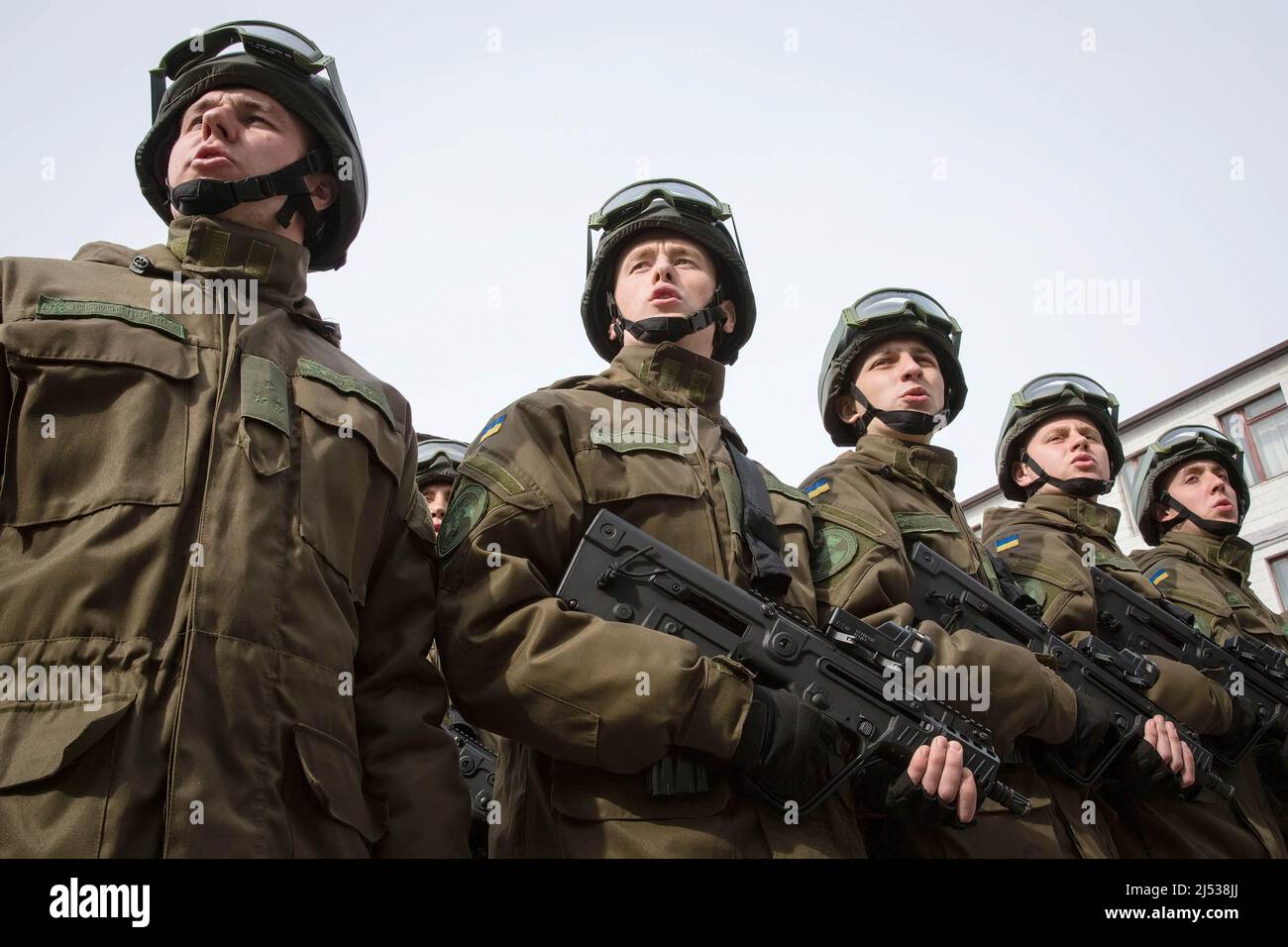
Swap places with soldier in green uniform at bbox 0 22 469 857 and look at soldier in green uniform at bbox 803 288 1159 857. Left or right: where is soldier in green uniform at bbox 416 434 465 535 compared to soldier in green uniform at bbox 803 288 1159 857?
left

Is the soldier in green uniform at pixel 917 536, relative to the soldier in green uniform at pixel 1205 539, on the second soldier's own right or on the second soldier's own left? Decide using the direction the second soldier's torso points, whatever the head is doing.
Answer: on the second soldier's own right

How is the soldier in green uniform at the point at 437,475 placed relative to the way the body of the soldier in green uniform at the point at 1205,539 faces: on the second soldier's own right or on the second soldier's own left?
on the second soldier's own right

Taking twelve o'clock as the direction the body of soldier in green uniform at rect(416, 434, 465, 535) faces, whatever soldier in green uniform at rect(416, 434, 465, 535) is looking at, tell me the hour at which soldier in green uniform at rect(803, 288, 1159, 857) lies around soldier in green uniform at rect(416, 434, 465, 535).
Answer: soldier in green uniform at rect(803, 288, 1159, 857) is roughly at 11 o'clock from soldier in green uniform at rect(416, 434, 465, 535).

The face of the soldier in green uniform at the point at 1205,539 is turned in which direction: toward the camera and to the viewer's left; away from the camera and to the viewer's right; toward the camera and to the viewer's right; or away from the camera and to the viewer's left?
toward the camera and to the viewer's right

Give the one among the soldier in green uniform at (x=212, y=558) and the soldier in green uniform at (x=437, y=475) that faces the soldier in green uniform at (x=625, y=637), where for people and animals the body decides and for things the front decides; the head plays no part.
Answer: the soldier in green uniform at (x=437, y=475)

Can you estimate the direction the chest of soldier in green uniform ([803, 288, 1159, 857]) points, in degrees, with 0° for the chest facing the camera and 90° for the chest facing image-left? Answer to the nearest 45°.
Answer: approximately 315°

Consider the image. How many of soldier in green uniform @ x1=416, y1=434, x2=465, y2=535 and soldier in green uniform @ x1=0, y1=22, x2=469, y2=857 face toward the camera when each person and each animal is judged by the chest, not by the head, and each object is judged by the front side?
2

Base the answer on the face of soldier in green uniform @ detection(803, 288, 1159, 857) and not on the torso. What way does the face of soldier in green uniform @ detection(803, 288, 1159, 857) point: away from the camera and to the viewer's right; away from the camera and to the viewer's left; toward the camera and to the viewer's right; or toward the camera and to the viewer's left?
toward the camera and to the viewer's right
